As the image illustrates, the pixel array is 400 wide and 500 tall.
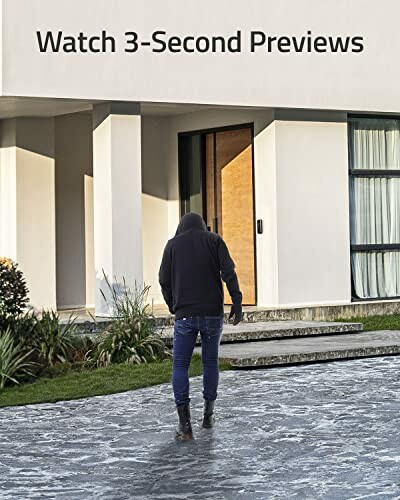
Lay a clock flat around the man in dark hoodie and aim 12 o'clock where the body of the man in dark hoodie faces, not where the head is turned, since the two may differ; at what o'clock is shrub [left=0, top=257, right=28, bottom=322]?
The shrub is roughly at 11 o'clock from the man in dark hoodie.

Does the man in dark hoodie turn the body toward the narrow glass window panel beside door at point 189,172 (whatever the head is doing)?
yes

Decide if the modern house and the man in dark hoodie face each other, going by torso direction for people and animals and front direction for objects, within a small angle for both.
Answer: yes

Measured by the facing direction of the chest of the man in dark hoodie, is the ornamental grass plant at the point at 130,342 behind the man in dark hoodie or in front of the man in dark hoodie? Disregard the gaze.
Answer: in front

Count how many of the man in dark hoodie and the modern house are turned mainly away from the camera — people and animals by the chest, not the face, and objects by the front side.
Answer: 1

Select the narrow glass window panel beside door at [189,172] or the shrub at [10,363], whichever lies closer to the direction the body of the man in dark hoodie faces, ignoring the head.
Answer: the narrow glass window panel beside door

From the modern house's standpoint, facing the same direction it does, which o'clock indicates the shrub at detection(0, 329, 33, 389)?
The shrub is roughly at 1 o'clock from the modern house.

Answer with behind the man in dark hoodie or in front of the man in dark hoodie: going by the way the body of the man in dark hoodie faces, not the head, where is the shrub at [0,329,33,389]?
in front

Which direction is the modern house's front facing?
toward the camera

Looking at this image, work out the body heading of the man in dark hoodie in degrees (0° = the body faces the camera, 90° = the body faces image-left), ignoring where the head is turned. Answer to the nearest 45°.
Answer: approximately 180°

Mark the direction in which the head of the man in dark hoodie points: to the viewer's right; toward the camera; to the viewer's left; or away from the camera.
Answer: away from the camera

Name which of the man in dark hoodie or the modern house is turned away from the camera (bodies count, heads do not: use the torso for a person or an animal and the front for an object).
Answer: the man in dark hoodie

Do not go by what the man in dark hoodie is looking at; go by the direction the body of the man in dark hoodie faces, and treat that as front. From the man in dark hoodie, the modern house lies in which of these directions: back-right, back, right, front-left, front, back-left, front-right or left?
front

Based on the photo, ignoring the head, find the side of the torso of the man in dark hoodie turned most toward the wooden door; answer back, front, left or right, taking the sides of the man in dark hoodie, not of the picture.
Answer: front

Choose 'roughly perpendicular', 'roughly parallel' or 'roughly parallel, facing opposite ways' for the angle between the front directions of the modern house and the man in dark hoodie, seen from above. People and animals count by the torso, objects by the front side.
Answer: roughly parallel, facing opposite ways
